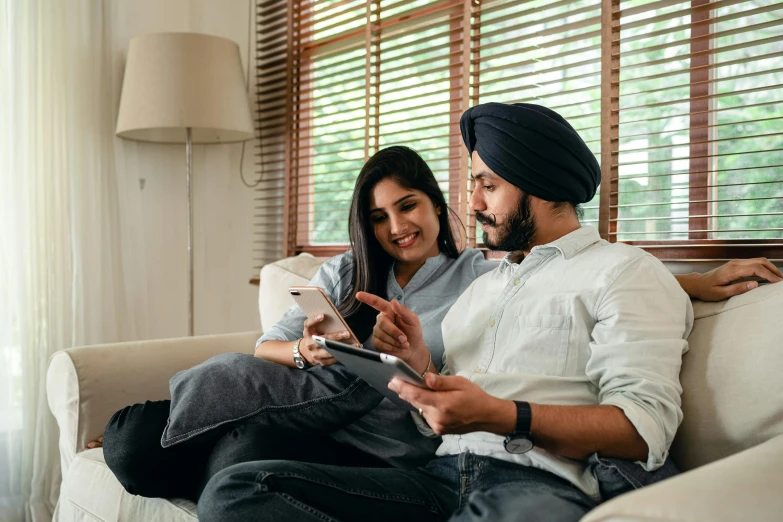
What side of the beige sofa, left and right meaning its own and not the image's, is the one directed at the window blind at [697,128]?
back

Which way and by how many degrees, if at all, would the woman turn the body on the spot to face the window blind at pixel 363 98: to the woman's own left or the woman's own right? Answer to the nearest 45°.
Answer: approximately 180°

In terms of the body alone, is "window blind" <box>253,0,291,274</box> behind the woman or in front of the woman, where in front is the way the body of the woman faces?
behind

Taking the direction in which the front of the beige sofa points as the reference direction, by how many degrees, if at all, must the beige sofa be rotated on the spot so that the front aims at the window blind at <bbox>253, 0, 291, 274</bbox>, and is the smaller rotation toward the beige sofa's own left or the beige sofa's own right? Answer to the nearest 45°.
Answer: approximately 90° to the beige sofa's own right

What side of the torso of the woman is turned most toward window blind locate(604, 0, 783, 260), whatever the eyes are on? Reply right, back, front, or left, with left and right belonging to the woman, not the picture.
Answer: left

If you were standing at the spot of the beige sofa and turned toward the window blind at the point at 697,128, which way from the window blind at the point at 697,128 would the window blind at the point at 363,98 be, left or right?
left

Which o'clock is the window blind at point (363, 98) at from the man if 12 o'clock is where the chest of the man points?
The window blind is roughly at 4 o'clock from the man.

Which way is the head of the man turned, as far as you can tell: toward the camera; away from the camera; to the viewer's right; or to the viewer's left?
to the viewer's left
